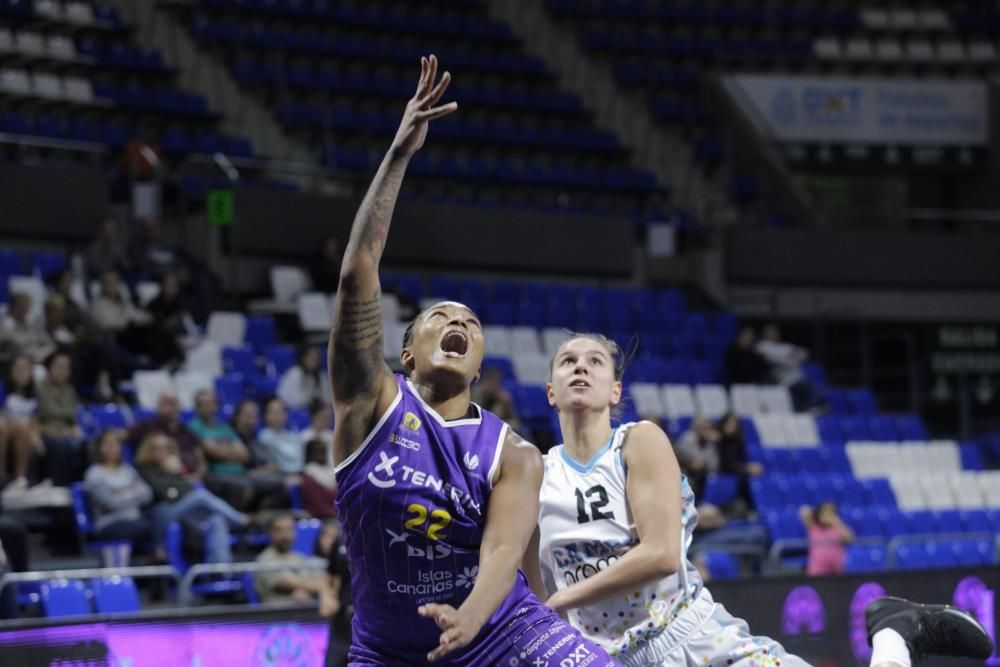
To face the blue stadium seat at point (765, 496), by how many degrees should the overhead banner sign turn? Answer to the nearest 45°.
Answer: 0° — it already faces it

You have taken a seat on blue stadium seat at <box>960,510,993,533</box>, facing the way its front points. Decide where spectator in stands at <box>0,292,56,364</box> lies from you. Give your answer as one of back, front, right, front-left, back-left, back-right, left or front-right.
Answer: right

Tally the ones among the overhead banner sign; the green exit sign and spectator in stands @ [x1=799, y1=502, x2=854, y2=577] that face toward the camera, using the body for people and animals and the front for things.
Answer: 3

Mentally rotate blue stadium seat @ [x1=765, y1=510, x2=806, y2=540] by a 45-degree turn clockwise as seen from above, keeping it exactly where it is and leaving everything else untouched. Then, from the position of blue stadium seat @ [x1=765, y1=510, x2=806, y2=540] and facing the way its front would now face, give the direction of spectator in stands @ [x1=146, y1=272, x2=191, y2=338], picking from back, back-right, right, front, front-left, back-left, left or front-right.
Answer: right

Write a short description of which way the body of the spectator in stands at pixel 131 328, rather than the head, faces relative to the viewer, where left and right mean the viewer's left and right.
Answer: facing the viewer and to the right of the viewer

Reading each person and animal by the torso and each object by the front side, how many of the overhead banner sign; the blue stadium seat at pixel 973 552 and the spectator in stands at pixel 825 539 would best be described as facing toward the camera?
3

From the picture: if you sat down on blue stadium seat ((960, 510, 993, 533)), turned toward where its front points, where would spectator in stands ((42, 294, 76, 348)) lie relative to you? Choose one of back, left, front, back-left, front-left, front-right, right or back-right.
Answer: right

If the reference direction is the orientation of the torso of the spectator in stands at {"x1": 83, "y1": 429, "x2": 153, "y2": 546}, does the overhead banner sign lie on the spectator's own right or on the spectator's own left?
on the spectator's own left

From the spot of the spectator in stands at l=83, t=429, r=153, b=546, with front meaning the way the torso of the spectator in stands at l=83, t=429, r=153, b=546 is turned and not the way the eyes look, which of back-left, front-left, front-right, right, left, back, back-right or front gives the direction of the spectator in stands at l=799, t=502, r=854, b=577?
front-left

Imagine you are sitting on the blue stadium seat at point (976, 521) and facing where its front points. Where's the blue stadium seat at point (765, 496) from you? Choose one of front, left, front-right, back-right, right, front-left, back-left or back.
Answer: right

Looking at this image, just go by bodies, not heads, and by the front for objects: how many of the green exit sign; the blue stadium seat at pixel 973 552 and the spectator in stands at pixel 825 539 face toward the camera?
3
